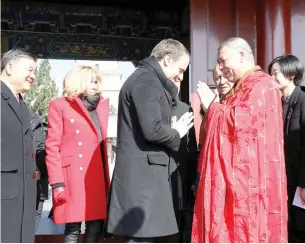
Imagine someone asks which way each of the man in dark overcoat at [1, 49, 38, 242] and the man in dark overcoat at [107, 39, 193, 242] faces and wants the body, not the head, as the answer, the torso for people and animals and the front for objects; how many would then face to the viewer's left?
0

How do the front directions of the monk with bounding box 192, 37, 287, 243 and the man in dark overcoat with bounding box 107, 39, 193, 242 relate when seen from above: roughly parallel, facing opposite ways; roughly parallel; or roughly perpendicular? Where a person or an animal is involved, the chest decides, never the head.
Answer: roughly parallel, facing opposite ways

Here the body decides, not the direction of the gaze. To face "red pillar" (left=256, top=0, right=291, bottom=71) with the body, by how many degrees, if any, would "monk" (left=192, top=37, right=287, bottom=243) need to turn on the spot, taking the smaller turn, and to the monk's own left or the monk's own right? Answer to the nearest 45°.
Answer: approximately 90° to the monk's own right

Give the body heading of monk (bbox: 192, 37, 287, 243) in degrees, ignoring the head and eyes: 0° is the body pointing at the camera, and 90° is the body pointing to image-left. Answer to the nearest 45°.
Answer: approximately 90°

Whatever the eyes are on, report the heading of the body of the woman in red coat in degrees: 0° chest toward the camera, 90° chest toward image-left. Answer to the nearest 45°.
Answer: approximately 315°

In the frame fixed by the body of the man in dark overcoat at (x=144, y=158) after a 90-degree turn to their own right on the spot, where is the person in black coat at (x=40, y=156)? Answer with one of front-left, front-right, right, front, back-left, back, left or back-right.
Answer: back-right

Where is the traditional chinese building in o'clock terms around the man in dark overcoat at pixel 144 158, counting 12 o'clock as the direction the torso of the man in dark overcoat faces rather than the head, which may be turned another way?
The traditional chinese building is roughly at 9 o'clock from the man in dark overcoat.

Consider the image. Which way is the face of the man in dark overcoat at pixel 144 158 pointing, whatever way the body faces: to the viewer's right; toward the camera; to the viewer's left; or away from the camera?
to the viewer's right

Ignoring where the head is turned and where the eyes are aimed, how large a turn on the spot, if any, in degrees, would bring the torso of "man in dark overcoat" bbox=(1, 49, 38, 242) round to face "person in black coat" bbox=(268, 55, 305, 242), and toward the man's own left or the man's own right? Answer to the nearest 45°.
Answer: approximately 45° to the man's own left

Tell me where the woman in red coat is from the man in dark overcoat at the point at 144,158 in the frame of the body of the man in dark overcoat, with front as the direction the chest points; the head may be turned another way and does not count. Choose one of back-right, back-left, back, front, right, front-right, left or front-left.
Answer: back-left

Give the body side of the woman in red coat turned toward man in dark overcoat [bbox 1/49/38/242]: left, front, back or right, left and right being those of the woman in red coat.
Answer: right

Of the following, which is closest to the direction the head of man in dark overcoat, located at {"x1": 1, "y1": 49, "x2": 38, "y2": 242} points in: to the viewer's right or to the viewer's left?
to the viewer's right

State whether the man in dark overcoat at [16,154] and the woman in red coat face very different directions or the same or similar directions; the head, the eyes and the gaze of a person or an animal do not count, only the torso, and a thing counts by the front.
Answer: same or similar directions

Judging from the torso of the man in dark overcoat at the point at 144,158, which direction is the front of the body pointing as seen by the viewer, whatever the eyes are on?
to the viewer's right
